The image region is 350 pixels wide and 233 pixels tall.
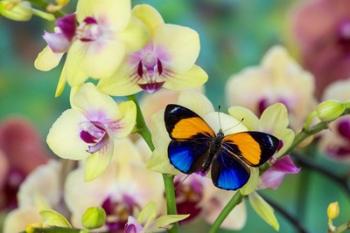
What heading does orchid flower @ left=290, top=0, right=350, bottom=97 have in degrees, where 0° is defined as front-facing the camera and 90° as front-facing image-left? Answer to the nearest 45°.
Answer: approximately 0°

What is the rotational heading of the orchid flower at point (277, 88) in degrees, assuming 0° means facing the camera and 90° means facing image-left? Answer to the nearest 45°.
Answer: approximately 0°
